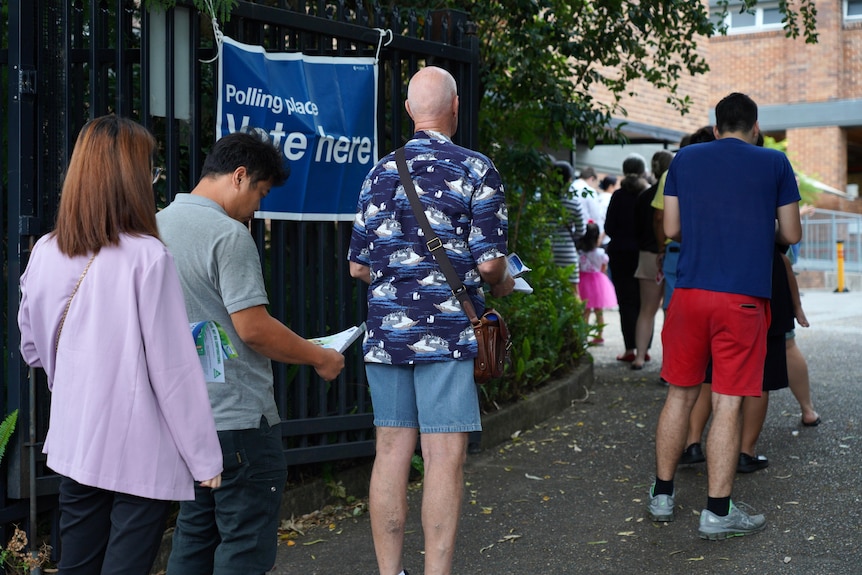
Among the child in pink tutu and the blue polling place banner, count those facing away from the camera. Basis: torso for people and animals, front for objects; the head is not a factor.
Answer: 1

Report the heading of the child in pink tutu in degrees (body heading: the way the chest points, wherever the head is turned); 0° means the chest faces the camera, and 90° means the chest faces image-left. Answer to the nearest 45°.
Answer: approximately 180°

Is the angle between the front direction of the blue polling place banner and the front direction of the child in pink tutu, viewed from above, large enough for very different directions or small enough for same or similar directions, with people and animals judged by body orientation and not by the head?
very different directions

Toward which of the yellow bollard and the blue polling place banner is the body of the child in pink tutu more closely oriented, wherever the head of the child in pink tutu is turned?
the yellow bollard

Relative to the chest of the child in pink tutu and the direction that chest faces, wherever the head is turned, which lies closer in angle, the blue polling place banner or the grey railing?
the grey railing

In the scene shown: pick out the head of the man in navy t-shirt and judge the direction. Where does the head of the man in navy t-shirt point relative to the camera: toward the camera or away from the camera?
away from the camera

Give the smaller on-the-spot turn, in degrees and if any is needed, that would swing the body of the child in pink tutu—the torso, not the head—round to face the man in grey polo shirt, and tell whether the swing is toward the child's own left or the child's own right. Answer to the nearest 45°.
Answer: approximately 180°

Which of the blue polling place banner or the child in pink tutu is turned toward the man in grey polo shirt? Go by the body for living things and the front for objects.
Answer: the blue polling place banner

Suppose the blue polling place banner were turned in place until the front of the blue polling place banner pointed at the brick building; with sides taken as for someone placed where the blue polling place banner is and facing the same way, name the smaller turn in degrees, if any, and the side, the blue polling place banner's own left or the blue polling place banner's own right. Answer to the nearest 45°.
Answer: approximately 135° to the blue polling place banner's own left

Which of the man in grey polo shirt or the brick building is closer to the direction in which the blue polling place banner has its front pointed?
the man in grey polo shirt

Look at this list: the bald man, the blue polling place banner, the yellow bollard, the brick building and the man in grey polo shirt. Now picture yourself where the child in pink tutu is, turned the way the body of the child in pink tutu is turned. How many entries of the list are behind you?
3

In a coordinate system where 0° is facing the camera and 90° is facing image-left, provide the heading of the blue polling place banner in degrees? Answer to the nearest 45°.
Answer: approximately 0°

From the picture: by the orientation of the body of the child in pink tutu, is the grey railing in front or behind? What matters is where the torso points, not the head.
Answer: in front

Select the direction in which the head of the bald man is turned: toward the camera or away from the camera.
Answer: away from the camera
